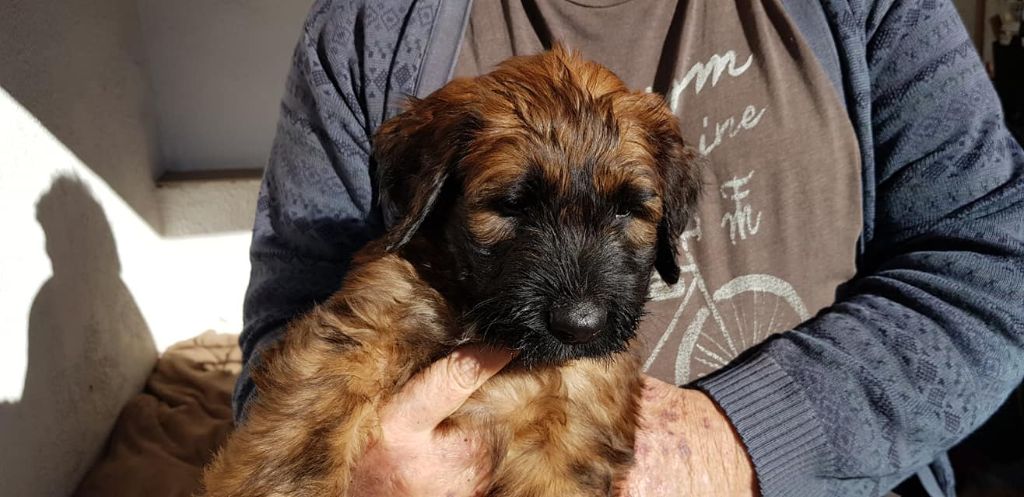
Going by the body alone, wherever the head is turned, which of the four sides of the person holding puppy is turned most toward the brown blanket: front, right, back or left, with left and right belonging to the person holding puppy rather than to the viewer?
right

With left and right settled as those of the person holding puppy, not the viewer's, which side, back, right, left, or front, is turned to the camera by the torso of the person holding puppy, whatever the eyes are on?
front
